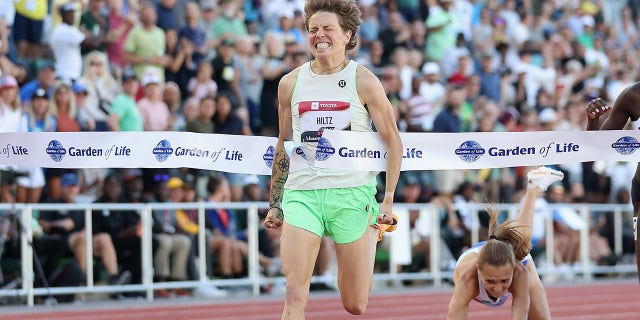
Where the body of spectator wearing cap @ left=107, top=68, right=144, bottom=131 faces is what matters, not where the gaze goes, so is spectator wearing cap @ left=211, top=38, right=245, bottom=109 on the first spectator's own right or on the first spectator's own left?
on the first spectator's own left

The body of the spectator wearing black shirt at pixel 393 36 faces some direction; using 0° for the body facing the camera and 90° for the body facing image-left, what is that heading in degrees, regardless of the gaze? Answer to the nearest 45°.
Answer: approximately 45°

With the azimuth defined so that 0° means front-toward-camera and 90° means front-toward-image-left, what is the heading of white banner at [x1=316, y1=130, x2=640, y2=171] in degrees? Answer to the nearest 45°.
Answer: approximately 0°

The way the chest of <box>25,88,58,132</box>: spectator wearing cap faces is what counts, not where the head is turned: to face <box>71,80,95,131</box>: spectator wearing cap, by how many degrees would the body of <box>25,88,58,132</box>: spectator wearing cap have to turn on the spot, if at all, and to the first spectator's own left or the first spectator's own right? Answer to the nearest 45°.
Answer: approximately 135° to the first spectator's own left

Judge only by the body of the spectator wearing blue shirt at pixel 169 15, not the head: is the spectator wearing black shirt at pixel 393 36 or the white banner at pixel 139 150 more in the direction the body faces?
the white banner

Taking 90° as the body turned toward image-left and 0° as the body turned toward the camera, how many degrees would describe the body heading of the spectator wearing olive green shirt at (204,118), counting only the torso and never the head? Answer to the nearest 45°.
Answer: approximately 315°

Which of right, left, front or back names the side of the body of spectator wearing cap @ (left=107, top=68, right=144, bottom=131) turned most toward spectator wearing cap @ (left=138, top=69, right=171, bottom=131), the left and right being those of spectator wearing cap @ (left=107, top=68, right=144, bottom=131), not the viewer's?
left

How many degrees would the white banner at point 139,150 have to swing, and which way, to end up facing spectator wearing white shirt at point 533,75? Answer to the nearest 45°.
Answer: approximately 135° to its left
